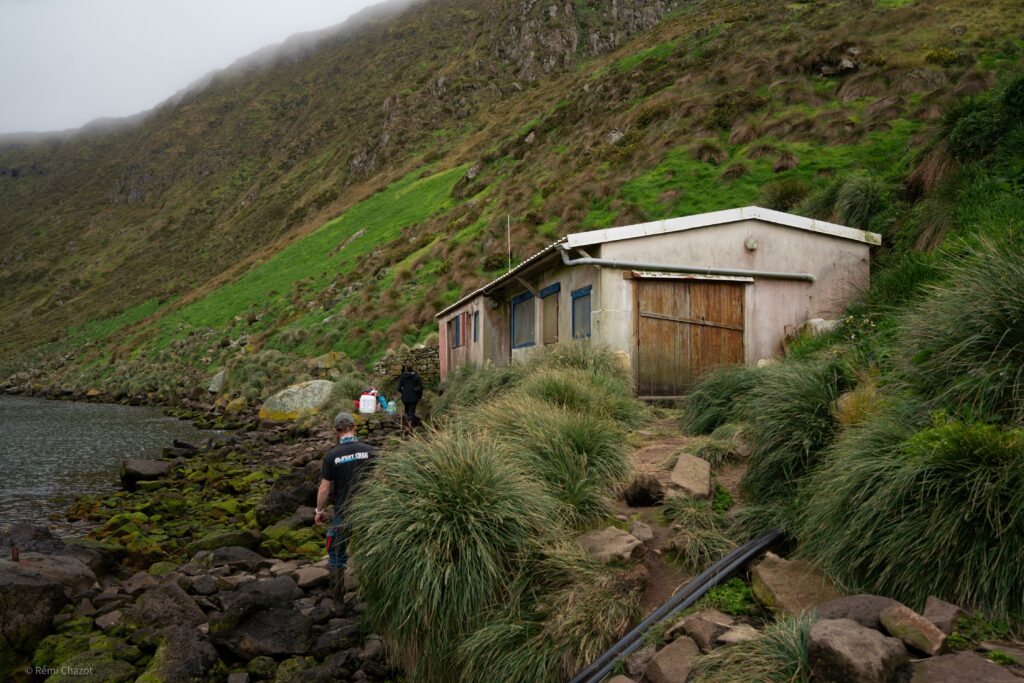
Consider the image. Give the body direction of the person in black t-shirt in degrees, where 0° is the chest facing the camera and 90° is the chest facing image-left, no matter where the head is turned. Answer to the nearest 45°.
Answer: approximately 180°

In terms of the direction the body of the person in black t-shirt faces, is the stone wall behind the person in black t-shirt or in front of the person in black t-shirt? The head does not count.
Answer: in front

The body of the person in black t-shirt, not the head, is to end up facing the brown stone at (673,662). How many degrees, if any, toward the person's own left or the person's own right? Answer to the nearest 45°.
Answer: approximately 135° to the person's own right

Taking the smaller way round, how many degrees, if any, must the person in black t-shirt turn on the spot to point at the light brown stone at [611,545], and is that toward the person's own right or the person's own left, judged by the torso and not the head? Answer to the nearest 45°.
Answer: approximately 135° to the person's own right

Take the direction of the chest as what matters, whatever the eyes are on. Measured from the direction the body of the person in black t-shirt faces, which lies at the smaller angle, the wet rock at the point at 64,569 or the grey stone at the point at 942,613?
the wet rock

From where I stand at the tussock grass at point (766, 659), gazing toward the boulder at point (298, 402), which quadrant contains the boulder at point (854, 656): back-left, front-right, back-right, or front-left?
back-right

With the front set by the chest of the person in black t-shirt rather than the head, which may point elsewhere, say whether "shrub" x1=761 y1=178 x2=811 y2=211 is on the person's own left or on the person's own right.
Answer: on the person's own right

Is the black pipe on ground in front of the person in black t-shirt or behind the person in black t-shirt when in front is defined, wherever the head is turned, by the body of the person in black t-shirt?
behind

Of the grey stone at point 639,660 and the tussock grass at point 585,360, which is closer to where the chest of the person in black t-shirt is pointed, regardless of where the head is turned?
the tussock grass

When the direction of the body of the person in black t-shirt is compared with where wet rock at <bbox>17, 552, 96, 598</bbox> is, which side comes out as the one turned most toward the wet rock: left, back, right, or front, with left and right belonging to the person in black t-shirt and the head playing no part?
left

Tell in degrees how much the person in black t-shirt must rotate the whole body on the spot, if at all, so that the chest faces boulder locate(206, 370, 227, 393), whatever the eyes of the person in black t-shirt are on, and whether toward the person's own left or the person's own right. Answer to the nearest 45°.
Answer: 0° — they already face it

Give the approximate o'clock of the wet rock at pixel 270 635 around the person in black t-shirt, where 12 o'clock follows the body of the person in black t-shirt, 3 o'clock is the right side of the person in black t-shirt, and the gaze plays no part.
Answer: The wet rock is roughly at 7 o'clock from the person in black t-shirt.

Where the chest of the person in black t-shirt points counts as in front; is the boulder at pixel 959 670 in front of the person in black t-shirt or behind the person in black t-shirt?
behind

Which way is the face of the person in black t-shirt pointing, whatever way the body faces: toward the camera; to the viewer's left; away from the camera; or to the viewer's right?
away from the camera

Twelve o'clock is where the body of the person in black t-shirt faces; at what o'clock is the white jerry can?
The white jerry can is roughly at 12 o'clock from the person in black t-shirt.
